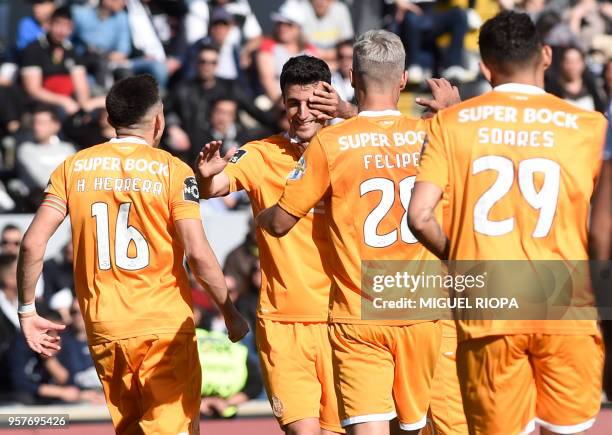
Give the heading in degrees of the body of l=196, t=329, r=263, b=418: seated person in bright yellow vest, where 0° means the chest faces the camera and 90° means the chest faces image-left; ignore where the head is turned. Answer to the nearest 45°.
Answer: approximately 0°

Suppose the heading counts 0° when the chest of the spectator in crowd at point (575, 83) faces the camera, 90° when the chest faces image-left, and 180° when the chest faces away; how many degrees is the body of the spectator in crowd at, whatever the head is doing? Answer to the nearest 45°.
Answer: approximately 0°

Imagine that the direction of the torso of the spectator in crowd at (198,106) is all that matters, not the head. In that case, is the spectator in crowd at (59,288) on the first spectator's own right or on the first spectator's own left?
on the first spectator's own right

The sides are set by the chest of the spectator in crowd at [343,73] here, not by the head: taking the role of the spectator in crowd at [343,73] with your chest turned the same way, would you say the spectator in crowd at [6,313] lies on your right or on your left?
on your right

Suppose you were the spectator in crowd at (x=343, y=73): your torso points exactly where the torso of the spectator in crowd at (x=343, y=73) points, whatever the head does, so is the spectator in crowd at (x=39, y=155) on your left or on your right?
on your right

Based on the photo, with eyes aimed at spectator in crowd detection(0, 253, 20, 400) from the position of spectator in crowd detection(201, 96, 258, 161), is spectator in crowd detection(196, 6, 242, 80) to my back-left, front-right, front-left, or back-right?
back-right

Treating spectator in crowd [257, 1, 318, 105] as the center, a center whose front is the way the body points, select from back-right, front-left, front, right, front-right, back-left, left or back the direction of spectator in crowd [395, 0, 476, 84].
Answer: left
